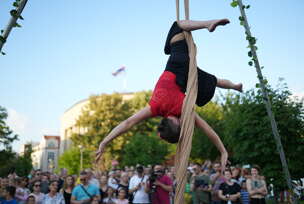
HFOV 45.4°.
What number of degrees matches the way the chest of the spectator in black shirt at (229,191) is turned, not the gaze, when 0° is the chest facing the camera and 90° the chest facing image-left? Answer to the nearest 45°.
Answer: approximately 0°

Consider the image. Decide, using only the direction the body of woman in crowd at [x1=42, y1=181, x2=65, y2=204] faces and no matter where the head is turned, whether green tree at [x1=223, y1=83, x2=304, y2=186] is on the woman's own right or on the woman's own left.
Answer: on the woman's own left

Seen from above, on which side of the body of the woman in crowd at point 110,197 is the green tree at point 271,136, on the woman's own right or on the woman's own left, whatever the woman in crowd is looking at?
on the woman's own left

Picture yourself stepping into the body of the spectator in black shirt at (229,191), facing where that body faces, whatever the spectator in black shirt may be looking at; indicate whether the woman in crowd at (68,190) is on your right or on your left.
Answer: on your right

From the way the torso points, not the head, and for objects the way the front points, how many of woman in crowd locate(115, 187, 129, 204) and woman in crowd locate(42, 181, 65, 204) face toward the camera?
2

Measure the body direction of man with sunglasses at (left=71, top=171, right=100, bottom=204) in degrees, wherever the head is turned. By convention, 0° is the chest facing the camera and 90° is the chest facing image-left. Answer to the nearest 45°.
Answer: approximately 0°

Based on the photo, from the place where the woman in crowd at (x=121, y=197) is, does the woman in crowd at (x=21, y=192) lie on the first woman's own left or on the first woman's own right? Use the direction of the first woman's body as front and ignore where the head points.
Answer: on the first woman's own right
